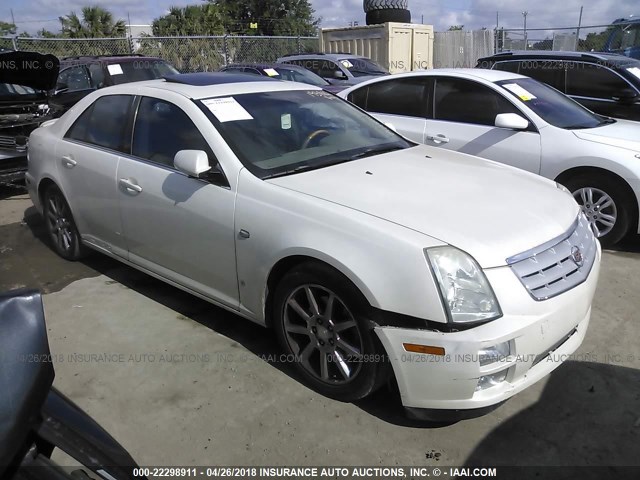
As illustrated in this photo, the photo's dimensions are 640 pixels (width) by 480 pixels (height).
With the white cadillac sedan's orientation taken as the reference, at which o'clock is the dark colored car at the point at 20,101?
The dark colored car is roughly at 6 o'clock from the white cadillac sedan.

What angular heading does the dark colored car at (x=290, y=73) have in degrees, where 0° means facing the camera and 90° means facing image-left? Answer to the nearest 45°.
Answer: approximately 315°

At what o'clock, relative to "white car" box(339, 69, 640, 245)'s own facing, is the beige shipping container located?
The beige shipping container is roughly at 7 o'clock from the white car.

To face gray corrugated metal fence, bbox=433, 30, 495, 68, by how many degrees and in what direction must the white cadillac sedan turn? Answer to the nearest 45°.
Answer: approximately 135° to its left

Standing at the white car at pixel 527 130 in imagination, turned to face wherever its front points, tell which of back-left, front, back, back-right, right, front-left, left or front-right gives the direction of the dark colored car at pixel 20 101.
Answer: back-right

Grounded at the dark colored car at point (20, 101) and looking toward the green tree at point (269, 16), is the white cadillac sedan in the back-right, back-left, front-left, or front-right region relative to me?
back-right

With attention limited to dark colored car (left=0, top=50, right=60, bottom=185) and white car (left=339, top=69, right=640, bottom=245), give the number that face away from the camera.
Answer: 0

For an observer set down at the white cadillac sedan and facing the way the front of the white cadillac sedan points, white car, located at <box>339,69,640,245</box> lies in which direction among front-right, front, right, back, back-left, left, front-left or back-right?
left

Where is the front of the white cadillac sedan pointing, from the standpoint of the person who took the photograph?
facing the viewer and to the right of the viewer

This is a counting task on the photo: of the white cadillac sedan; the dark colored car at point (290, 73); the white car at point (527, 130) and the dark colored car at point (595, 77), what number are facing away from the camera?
0

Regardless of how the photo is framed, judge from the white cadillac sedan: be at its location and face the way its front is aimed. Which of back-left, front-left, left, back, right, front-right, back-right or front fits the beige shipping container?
back-left

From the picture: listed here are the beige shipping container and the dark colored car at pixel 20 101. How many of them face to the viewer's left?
0
